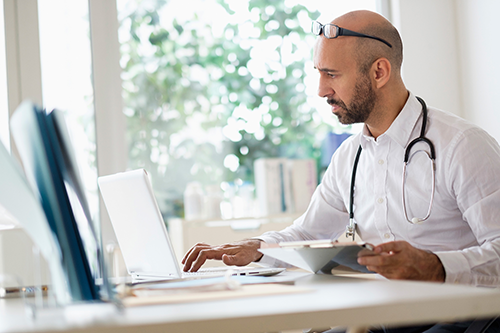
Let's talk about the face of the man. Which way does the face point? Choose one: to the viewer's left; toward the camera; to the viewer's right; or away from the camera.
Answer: to the viewer's left

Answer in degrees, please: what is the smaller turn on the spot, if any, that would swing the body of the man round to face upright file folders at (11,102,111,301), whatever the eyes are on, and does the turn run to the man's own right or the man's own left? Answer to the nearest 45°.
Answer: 0° — they already face it

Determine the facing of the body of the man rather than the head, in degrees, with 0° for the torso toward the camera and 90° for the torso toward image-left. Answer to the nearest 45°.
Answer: approximately 45°

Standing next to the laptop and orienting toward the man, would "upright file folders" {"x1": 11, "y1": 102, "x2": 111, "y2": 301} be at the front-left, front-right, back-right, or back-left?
back-right
